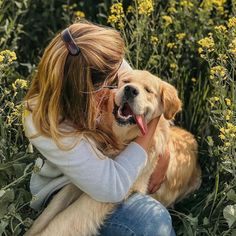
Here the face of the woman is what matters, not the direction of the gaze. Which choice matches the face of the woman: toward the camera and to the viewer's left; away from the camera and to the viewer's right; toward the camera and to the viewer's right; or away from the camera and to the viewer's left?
away from the camera and to the viewer's right

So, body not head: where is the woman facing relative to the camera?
to the viewer's right

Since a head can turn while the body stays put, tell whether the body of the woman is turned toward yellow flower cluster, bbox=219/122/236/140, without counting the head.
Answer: yes

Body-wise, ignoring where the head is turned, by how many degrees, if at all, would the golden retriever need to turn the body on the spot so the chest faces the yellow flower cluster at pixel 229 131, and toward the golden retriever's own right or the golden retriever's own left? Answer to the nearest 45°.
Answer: approximately 135° to the golden retriever's own left

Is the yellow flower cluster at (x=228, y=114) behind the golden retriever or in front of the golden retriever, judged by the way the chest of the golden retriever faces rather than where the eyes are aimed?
behind

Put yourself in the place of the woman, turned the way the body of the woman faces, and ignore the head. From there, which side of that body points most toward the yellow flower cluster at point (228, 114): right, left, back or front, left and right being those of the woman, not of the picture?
front

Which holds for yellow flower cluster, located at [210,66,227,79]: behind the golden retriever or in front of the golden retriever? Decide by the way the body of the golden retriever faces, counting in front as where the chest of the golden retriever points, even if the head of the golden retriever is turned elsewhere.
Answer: behind
